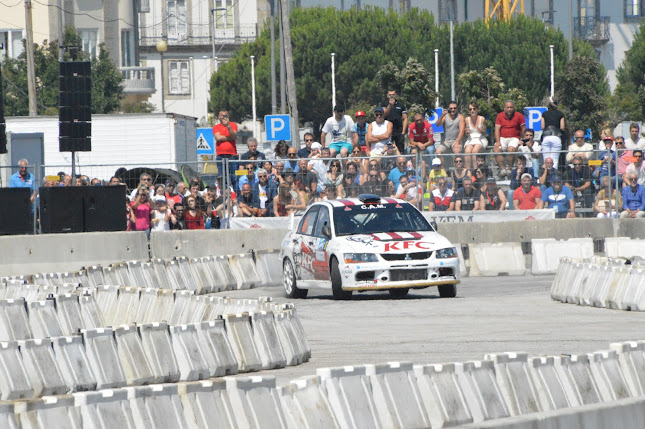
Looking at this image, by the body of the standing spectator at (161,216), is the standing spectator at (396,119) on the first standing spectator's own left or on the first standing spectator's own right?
on the first standing spectator's own left

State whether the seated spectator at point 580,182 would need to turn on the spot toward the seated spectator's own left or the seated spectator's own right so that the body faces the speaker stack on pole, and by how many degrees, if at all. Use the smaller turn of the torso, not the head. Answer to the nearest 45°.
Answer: approximately 90° to the seated spectator's own right

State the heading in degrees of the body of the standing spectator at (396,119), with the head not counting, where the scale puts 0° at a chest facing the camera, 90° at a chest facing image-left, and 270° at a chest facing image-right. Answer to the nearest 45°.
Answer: approximately 0°

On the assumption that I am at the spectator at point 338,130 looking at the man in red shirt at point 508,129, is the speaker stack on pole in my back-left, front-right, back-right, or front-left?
back-right

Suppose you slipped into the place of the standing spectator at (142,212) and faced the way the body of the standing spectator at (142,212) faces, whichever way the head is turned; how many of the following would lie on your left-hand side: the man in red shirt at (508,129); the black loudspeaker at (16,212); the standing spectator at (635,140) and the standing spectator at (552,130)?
3

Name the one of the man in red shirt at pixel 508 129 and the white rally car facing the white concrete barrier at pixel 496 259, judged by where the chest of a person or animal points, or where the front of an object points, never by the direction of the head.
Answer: the man in red shirt

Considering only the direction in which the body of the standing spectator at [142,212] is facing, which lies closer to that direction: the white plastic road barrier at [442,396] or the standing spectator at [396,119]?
the white plastic road barrier
